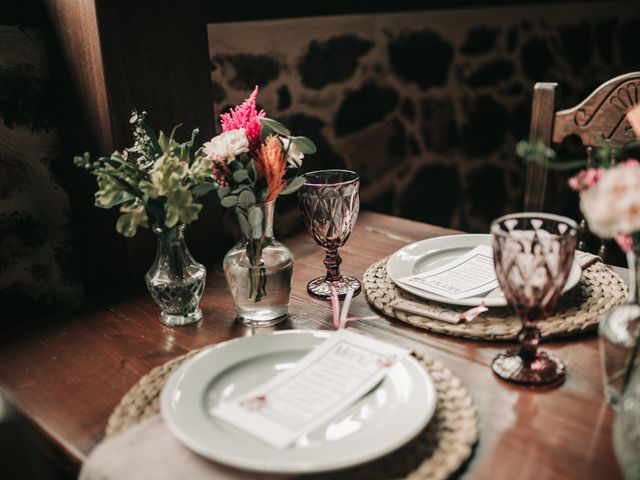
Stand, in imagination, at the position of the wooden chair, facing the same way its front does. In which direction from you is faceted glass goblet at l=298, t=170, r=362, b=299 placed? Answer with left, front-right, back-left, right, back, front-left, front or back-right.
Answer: front

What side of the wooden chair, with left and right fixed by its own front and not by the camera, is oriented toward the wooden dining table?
front

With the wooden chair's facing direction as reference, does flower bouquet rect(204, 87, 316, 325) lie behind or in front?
in front

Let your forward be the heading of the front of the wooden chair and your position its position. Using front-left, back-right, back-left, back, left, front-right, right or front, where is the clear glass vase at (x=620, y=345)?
front-left

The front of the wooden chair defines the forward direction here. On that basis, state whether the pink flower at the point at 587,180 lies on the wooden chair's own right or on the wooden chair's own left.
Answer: on the wooden chair's own left

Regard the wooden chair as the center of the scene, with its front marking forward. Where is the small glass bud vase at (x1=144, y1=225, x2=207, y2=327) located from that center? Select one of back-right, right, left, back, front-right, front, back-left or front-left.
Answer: front

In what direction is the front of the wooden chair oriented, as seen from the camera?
facing the viewer and to the left of the viewer

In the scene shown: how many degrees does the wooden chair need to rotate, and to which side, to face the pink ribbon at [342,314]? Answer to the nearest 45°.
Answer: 0° — it already faces it

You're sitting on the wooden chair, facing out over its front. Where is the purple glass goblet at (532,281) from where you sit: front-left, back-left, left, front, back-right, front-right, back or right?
front-left

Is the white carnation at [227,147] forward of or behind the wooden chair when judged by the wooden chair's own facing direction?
forward

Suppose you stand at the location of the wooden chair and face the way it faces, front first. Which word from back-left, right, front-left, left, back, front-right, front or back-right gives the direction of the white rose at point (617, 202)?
front-left
